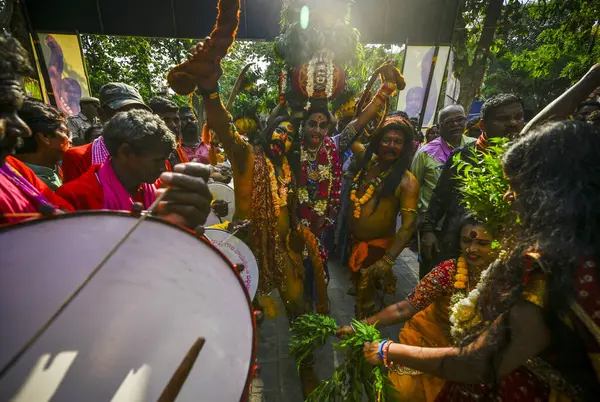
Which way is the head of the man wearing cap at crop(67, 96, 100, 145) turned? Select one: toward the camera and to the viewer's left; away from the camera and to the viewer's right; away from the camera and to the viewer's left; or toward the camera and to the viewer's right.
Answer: toward the camera and to the viewer's right

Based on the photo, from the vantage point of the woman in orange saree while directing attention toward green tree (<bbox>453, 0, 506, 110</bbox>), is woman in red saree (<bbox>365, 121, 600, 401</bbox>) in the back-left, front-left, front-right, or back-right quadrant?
back-right

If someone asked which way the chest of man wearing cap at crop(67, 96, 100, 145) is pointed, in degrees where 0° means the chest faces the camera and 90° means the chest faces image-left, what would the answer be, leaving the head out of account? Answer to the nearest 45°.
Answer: approximately 315°

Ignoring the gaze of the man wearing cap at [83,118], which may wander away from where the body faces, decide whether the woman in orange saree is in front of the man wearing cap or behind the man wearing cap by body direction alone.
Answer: in front

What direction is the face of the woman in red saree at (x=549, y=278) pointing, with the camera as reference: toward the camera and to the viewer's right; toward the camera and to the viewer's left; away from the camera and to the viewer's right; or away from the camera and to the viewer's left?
away from the camera and to the viewer's left

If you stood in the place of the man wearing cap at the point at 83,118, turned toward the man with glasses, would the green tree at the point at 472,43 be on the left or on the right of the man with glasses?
left

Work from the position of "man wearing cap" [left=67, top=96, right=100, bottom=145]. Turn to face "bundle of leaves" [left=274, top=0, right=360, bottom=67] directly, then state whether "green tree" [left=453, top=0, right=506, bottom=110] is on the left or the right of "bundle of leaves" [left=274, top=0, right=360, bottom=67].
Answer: left

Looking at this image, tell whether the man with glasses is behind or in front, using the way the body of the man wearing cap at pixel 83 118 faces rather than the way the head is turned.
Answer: in front
